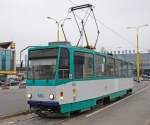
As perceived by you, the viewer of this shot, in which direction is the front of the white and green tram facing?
facing the viewer and to the left of the viewer
